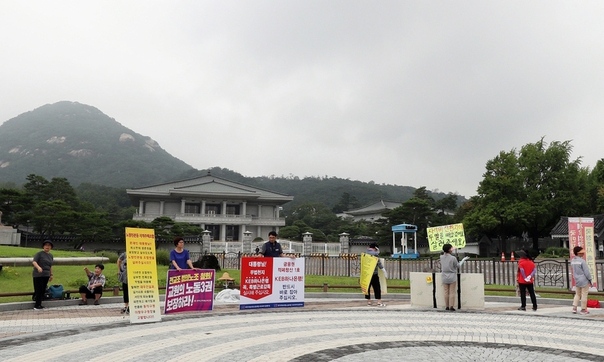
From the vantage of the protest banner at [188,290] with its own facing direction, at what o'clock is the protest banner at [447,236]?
the protest banner at [447,236] is roughly at 8 o'clock from the protest banner at [188,290].

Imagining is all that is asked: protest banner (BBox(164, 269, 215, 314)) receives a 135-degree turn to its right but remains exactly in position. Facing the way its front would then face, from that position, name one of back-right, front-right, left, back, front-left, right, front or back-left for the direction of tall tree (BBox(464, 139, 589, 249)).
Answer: right

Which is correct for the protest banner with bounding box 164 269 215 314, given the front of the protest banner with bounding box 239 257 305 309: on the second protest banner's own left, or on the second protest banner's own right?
on the second protest banner's own right

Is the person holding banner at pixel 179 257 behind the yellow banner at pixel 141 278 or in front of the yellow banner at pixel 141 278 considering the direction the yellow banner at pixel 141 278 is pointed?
behind

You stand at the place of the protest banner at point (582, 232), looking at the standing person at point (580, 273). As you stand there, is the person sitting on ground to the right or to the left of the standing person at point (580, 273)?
right

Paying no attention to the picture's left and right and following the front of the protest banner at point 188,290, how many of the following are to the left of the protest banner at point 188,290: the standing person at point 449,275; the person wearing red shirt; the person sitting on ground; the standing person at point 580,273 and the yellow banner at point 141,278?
3

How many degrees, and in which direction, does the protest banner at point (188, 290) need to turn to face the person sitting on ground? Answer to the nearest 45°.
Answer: approximately 135° to its right

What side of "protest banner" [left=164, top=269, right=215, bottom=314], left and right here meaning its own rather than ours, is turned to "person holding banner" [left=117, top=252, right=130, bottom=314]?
right
